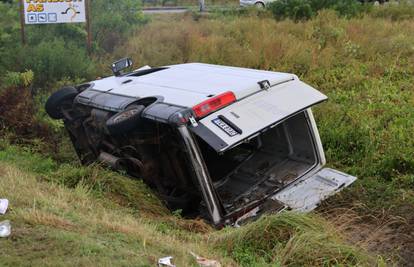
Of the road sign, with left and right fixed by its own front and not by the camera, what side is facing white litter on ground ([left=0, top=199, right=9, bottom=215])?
front

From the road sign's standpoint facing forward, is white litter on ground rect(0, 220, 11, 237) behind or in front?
in front

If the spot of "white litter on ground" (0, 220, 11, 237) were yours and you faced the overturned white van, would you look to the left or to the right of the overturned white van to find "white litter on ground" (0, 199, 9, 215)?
left

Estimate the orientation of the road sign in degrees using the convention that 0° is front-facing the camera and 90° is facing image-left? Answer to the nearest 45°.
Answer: approximately 0°

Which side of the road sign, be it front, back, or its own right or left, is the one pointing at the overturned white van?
front

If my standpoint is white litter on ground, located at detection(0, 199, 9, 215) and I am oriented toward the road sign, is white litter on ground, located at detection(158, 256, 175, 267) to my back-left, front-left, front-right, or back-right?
back-right

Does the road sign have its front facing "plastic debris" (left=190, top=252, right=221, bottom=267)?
yes
